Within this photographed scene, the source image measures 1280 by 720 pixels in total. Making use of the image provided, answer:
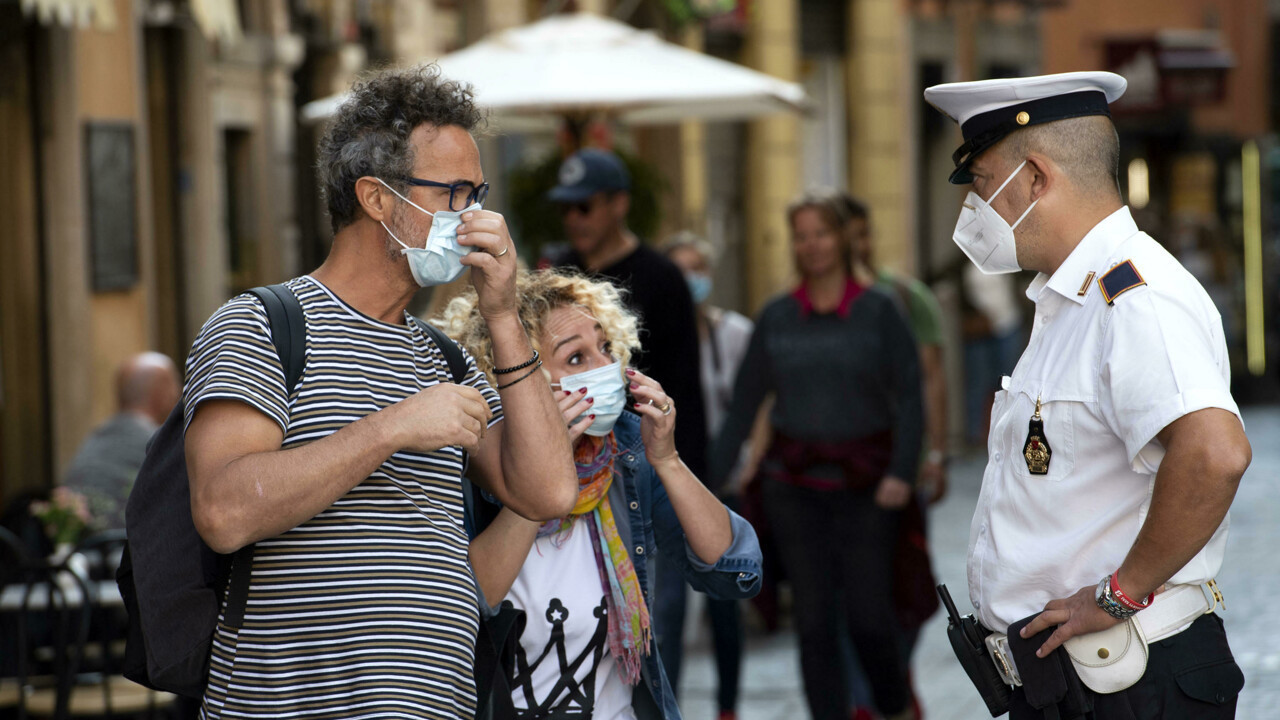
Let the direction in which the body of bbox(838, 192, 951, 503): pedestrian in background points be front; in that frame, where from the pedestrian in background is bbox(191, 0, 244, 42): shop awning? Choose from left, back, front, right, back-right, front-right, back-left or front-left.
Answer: right

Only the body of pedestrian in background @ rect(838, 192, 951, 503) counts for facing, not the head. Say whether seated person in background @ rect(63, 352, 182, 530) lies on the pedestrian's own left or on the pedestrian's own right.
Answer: on the pedestrian's own right

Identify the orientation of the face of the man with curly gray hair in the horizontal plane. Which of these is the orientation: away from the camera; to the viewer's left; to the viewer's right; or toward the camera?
to the viewer's right

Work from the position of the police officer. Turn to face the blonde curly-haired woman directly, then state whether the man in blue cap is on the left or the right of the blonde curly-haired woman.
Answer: right

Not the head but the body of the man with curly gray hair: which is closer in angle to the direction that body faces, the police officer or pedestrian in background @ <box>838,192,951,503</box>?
the police officer

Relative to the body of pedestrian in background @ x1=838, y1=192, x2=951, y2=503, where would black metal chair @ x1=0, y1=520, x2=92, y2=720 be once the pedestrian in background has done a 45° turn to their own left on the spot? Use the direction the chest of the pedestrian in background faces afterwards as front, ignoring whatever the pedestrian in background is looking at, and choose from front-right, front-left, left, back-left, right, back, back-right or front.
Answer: right

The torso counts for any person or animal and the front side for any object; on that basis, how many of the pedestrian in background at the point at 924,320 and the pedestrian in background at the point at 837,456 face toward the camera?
2

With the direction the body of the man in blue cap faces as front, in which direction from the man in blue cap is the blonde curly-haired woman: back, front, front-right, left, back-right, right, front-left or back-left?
front-left

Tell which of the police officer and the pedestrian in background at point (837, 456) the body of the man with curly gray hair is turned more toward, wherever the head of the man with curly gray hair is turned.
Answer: the police officer

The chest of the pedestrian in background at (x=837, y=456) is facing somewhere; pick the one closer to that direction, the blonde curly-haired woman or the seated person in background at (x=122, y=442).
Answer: the blonde curly-haired woman

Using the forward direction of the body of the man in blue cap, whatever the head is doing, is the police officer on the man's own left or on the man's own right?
on the man's own left

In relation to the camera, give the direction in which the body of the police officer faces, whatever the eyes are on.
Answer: to the viewer's left

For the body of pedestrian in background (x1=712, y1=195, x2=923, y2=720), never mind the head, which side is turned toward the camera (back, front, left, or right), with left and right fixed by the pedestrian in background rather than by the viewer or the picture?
front

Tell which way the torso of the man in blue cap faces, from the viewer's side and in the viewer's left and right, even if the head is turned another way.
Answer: facing the viewer and to the left of the viewer
